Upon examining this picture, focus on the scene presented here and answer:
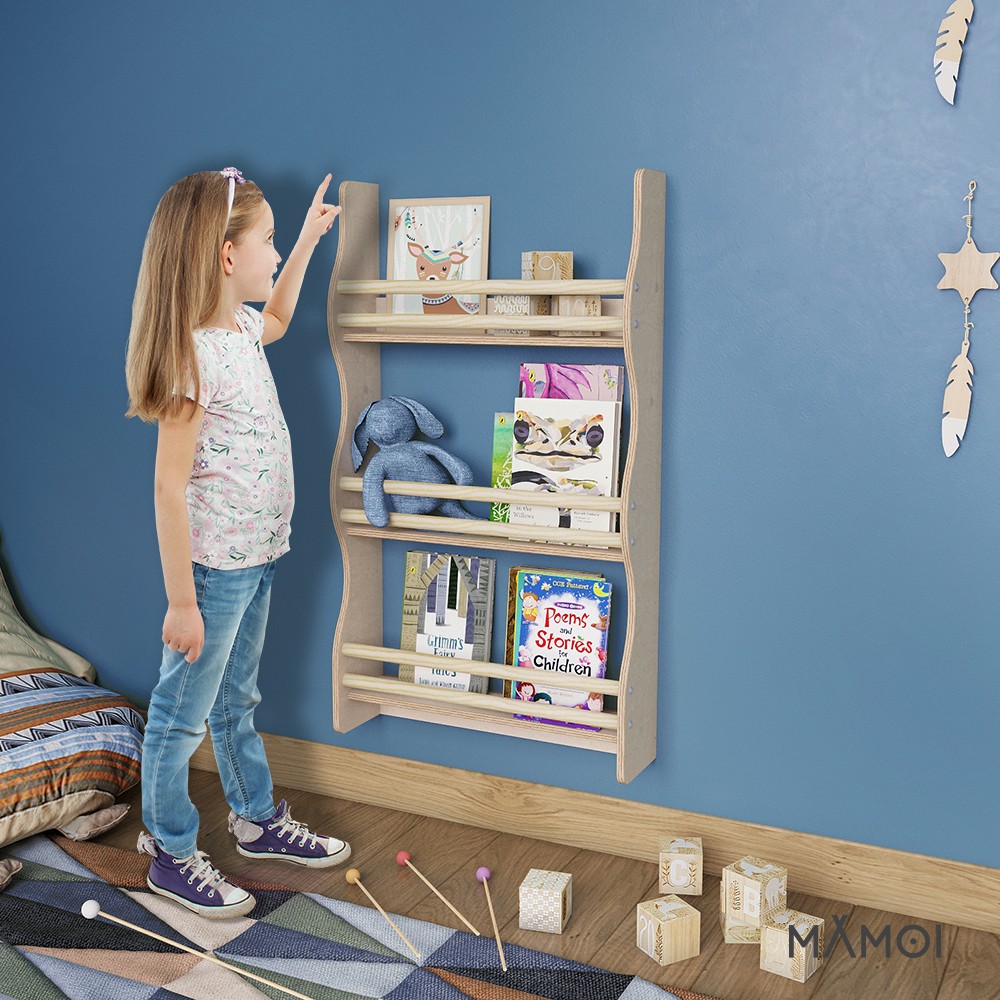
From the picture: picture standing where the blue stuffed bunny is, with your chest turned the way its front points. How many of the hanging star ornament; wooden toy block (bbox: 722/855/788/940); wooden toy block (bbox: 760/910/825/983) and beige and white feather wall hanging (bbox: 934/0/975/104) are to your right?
0

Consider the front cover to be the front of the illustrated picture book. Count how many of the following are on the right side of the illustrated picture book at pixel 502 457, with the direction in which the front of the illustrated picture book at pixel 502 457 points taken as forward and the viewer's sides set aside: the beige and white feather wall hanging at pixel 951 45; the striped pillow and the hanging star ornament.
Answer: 1

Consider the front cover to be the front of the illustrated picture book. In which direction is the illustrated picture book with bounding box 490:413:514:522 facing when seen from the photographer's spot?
facing the viewer

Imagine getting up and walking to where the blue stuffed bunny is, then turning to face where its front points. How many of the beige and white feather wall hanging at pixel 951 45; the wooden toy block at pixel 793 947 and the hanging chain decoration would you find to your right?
0

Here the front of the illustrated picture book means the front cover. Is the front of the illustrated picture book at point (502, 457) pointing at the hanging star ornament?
no

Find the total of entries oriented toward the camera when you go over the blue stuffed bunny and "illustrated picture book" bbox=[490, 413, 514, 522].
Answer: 2

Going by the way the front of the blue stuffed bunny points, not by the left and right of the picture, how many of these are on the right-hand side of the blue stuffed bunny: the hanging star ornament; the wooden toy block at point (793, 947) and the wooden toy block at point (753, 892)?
0

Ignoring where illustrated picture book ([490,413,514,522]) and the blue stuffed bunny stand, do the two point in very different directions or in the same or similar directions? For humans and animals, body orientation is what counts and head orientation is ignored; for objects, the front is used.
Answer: same or similar directions

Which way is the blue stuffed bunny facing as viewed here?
toward the camera
